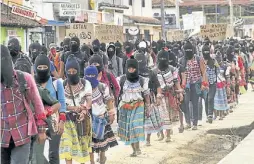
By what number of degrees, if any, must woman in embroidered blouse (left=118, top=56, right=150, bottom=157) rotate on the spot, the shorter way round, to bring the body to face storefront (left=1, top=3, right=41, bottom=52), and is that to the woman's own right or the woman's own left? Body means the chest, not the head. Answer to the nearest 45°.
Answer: approximately 180°

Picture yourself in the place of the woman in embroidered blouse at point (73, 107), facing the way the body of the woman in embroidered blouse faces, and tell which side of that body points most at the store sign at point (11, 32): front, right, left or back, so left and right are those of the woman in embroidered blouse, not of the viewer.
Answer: back

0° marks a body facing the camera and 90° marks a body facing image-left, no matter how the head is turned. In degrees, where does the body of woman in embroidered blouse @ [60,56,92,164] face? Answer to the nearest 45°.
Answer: approximately 0°

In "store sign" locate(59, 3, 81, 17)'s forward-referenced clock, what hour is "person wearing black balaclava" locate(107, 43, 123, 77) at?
The person wearing black balaclava is roughly at 12 o'clock from the store sign.

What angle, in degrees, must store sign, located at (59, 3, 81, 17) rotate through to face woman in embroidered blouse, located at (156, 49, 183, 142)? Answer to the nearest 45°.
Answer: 0° — it already faces them
